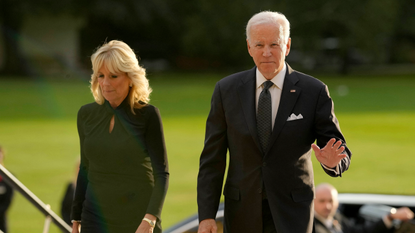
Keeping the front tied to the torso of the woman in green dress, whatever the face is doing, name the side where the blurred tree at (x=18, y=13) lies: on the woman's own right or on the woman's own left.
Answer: on the woman's own right

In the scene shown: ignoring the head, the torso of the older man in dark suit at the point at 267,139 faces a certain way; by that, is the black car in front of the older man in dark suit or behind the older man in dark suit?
behind

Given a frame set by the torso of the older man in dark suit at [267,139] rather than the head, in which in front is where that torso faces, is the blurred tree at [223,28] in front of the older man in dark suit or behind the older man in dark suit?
behind

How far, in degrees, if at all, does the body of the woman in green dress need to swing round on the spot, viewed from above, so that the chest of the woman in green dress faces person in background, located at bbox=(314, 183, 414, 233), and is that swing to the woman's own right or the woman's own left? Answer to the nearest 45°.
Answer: approximately 180°

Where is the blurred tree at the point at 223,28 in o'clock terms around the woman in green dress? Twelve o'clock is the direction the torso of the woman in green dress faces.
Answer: The blurred tree is roughly at 5 o'clock from the woman in green dress.

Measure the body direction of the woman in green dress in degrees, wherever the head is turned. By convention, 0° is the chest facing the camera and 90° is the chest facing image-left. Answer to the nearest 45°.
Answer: approximately 45°

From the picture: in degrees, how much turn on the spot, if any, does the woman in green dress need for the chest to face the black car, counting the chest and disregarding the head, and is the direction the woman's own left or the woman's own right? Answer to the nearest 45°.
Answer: approximately 180°

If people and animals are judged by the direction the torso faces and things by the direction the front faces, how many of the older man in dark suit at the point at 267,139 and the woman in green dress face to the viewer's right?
0

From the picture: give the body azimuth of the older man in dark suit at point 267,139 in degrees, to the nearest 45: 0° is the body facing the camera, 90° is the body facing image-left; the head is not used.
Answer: approximately 0°

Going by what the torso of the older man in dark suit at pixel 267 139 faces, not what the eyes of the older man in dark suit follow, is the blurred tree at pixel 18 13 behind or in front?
behind
